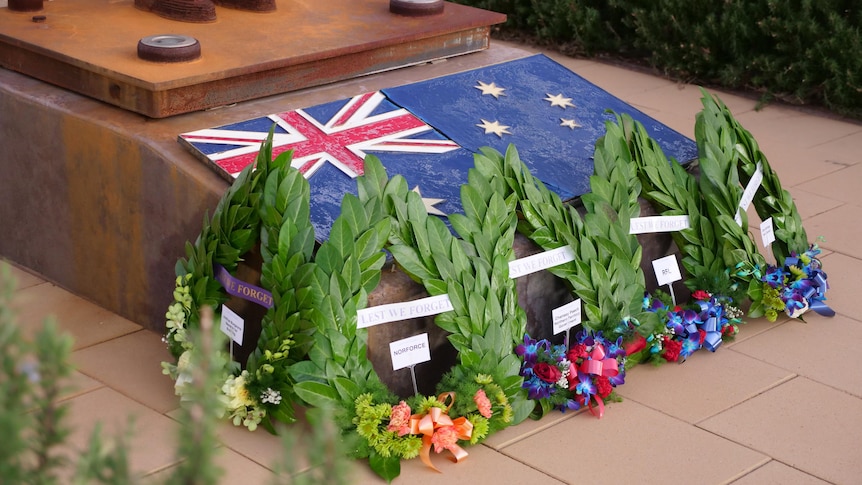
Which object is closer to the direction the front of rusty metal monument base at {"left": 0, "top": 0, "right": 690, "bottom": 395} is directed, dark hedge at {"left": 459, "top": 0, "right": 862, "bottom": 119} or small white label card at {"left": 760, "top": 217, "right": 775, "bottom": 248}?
the small white label card

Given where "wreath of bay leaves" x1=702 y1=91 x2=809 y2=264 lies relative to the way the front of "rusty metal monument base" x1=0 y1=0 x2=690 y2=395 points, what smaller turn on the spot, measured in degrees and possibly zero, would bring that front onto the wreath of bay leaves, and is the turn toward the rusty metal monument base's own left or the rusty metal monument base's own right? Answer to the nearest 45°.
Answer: approximately 45° to the rusty metal monument base's own left

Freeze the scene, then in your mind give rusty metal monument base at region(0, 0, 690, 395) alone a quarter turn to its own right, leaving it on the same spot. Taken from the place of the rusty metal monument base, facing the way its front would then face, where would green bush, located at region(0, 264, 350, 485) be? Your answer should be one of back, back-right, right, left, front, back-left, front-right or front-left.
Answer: front-left

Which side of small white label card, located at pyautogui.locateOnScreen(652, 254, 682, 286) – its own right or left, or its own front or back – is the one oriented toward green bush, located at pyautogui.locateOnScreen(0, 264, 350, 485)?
front

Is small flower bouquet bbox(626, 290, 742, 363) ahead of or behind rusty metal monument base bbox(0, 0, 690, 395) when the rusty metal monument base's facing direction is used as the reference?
ahead

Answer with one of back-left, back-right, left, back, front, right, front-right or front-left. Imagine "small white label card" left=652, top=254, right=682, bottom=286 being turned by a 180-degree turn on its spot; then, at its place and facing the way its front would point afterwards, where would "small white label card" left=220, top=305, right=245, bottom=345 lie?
back-left

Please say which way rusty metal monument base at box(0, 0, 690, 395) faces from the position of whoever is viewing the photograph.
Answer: facing the viewer and to the right of the viewer

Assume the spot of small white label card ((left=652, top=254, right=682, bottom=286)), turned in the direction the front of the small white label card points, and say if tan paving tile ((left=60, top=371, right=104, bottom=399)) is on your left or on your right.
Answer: on your right

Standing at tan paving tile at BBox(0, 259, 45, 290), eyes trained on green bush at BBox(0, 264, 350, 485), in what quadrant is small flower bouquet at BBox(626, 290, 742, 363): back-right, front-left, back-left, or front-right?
front-left

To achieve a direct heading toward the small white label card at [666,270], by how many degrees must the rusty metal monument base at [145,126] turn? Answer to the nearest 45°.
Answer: approximately 45° to its left

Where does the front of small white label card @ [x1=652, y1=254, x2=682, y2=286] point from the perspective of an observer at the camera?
facing the viewer

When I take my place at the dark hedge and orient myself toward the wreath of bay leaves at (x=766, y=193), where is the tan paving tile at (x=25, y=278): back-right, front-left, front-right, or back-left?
front-right

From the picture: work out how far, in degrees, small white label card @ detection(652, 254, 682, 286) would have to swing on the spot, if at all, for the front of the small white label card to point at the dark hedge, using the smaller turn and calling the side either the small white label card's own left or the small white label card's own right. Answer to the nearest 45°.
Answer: approximately 180°

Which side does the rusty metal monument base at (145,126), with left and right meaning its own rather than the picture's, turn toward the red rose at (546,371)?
front

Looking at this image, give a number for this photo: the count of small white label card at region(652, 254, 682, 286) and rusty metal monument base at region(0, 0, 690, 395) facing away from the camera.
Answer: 0

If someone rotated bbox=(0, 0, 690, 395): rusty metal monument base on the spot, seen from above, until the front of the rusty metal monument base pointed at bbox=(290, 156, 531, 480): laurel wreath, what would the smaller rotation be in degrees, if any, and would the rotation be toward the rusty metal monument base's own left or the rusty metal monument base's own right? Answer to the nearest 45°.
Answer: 0° — it already faces it
